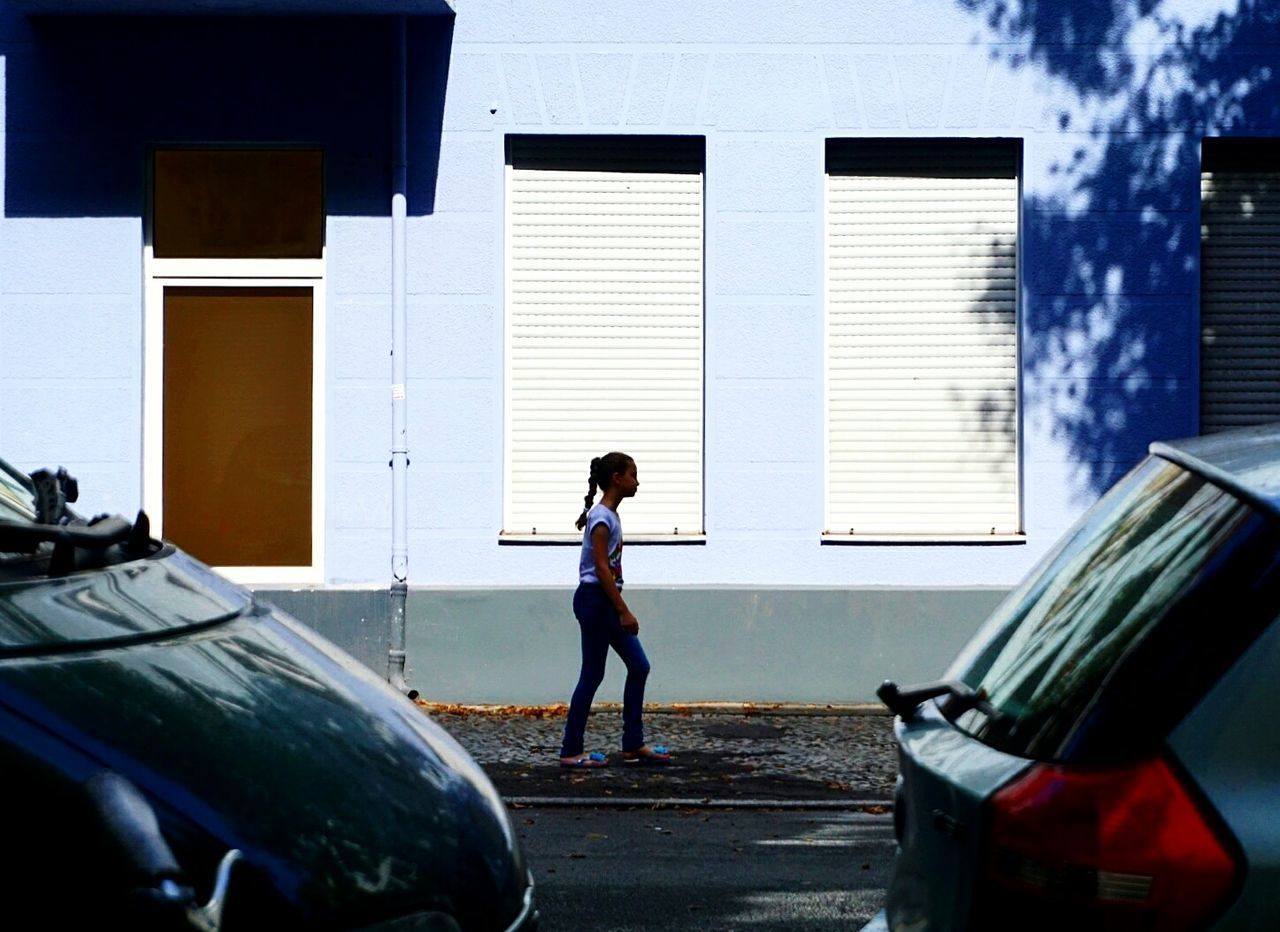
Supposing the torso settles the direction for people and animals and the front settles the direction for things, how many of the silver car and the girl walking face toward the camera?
0

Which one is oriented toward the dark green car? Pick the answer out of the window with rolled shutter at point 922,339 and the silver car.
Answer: the window with rolled shutter

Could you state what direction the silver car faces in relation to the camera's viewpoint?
facing away from the viewer and to the right of the viewer

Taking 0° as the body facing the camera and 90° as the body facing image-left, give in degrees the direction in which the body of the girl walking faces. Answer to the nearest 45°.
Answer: approximately 270°

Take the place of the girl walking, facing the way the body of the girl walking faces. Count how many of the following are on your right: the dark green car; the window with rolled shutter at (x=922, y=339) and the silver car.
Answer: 2

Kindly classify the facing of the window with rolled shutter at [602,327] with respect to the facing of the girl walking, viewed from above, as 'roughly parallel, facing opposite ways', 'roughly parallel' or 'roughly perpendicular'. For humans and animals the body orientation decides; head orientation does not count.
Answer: roughly perpendicular

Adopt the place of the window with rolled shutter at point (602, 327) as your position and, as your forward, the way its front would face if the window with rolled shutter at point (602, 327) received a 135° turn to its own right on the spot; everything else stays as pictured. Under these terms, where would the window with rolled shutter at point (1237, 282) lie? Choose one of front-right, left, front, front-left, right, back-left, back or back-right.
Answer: back-right

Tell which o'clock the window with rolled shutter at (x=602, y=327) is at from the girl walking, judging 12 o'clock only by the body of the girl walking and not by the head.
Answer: The window with rolled shutter is roughly at 9 o'clock from the girl walking.

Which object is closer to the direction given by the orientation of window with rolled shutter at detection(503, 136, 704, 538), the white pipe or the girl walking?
the girl walking

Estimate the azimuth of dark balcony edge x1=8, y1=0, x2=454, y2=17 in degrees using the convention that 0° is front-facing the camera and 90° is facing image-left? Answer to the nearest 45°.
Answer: approximately 0°

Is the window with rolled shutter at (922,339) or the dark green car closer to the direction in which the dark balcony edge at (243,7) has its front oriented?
the dark green car

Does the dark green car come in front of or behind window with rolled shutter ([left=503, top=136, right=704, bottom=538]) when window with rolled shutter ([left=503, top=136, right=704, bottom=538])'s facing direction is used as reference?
in front

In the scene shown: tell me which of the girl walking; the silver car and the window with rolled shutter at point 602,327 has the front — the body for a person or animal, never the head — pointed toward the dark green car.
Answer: the window with rolled shutter

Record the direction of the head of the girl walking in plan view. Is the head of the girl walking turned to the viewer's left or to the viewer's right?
to the viewer's right

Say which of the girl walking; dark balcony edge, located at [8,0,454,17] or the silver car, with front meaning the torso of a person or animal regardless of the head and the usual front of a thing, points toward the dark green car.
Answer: the dark balcony edge

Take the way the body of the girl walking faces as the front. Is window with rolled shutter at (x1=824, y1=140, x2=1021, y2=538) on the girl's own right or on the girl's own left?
on the girl's own left

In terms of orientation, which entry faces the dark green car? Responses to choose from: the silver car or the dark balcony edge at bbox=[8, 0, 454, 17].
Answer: the dark balcony edge

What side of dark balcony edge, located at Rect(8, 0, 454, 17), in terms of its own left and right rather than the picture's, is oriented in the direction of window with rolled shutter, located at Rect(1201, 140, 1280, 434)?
left

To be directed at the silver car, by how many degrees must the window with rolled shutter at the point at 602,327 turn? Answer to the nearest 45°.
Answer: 0° — it already faces it
